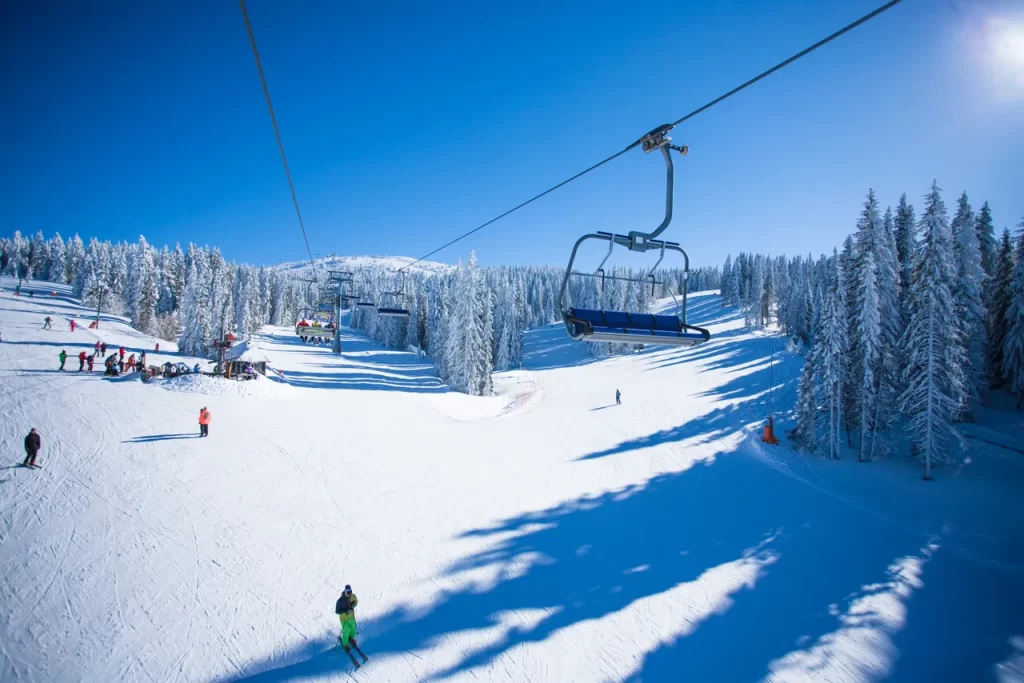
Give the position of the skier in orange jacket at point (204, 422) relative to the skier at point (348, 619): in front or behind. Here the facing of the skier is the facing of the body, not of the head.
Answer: behind

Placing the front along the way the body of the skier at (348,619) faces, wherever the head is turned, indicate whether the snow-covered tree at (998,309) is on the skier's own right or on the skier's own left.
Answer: on the skier's own left

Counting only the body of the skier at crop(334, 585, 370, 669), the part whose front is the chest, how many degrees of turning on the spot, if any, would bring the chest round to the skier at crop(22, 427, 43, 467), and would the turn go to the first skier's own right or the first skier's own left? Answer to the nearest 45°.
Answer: approximately 180°

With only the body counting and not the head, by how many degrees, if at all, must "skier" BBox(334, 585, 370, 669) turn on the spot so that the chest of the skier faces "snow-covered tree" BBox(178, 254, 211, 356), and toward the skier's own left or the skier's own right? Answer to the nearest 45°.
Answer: approximately 135° to the skier's own left

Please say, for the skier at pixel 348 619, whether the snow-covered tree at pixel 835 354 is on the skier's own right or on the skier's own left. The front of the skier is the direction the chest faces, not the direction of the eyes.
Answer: on the skier's own left

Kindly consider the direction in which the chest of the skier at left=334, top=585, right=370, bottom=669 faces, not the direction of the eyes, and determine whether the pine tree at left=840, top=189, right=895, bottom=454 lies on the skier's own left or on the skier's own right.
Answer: on the skier's own left

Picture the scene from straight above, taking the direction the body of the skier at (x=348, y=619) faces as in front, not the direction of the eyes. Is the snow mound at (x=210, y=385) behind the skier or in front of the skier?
behind

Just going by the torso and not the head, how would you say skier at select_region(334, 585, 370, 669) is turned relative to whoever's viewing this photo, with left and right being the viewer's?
facing the viewer and to the right of the viewer
